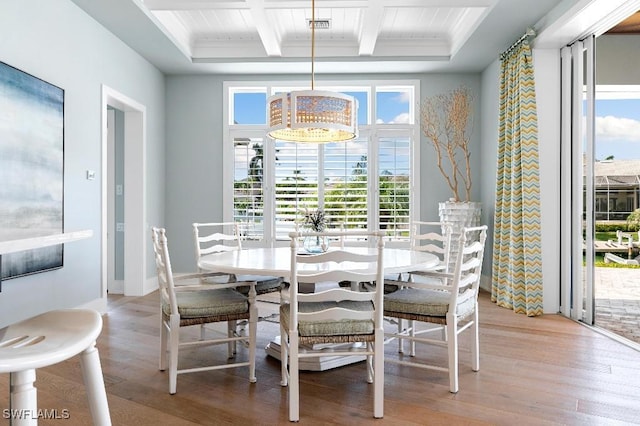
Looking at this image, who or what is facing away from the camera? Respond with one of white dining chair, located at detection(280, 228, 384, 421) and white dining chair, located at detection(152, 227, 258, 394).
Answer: white dining chair, located at detection(280, 228, 384, 421)

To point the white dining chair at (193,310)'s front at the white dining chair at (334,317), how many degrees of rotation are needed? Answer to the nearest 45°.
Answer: approximately 45° to its right

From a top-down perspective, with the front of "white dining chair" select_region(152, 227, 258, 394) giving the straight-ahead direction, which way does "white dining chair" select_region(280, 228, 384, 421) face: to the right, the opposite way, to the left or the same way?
to the left

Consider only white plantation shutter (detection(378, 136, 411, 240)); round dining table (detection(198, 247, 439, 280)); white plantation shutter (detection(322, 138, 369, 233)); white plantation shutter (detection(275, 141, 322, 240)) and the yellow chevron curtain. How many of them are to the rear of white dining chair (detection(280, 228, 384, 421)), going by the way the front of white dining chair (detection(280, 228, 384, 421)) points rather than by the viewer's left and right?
0

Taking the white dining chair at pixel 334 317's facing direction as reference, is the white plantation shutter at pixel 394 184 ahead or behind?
ahead

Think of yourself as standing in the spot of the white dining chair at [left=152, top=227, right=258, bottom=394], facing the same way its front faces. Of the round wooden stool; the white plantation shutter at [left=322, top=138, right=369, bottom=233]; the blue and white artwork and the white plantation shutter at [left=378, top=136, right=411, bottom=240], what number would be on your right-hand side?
1

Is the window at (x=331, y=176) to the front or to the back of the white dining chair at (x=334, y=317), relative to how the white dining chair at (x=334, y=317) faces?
to the front

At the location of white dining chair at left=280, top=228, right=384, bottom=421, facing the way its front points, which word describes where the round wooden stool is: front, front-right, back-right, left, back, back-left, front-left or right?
back-left

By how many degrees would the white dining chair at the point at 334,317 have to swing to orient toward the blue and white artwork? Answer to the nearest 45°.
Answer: approximately 45° to its left

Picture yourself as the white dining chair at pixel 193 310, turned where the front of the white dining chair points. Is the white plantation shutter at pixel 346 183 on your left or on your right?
on your left

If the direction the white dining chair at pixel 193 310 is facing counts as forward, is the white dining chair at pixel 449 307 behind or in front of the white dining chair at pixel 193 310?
in front

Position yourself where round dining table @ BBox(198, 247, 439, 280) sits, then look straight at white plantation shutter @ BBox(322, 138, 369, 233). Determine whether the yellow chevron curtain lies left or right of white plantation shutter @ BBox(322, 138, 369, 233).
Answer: right

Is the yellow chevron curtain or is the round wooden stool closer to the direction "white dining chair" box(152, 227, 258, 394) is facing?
the yellow chevron curtain

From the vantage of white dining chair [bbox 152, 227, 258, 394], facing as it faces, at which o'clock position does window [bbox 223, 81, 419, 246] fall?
The window is roughly at 10 o'clock from the white dining chair.

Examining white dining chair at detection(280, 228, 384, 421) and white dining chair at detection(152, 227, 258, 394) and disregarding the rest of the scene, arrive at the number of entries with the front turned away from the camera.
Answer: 1

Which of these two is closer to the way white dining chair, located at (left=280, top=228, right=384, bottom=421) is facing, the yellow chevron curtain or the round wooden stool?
the yellow chevron curtain

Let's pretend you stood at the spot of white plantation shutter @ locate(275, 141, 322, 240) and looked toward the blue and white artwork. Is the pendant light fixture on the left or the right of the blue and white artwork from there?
left

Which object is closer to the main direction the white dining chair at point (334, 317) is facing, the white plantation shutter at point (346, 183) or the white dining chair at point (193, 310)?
the white plantation shutter

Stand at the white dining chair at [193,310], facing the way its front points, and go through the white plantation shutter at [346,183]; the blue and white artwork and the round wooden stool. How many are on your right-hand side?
1

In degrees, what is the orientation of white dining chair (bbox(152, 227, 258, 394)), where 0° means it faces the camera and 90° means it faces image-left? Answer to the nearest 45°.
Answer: approximately 270°

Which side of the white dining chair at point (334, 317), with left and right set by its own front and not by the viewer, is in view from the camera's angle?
back

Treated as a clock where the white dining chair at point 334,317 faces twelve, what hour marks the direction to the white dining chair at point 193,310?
the white dining chair at point 193,310 is roughly at 10 o'clock from the white dining chair at point 334,317.
